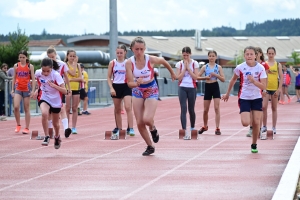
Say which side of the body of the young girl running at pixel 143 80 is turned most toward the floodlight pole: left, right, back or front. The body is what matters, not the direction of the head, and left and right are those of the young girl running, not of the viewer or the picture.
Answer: back

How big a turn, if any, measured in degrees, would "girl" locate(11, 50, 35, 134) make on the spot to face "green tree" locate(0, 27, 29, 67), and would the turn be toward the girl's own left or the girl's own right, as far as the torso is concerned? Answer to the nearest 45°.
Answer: approximately 180°

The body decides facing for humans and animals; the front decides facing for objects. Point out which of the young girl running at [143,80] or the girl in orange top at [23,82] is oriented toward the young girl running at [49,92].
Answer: the girl in orange top
